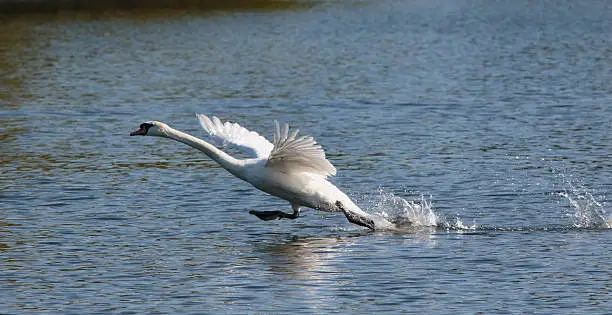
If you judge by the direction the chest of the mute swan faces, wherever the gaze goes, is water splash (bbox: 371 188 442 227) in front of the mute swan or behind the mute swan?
behind

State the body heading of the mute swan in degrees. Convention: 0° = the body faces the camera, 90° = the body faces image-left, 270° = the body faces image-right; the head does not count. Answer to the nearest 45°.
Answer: approximately 90°

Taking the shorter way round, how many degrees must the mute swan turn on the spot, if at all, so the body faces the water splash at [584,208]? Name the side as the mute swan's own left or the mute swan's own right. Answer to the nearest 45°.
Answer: approximately 180°
